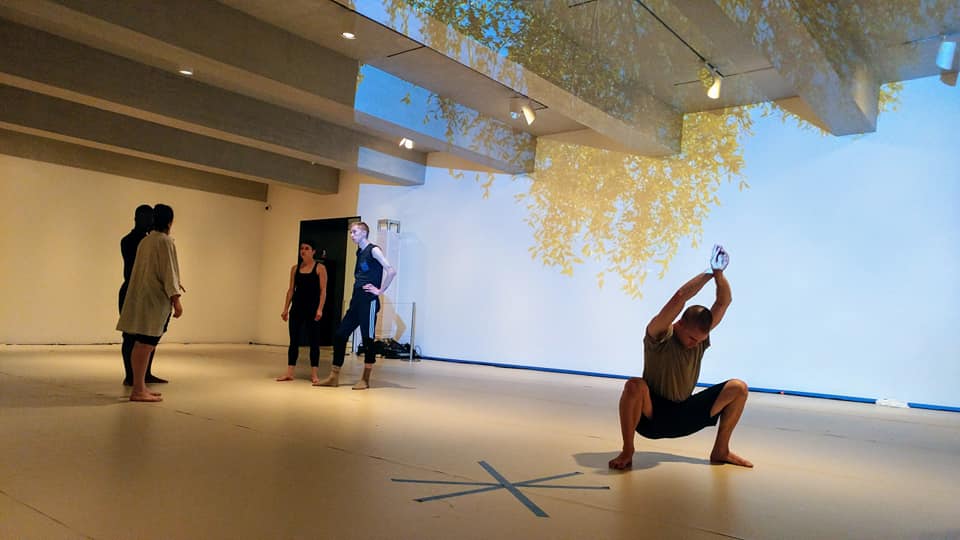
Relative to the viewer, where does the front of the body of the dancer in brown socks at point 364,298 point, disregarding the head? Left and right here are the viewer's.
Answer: facing the viewer and to the left of the viewer

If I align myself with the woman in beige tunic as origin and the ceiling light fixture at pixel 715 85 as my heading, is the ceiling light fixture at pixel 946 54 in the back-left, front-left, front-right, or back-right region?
front-right

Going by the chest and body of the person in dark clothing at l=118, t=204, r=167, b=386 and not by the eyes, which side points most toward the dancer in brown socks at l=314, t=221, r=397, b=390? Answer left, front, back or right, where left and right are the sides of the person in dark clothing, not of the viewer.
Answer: front

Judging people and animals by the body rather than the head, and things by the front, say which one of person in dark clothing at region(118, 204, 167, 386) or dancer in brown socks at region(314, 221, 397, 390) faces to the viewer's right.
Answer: the person in dark clothing

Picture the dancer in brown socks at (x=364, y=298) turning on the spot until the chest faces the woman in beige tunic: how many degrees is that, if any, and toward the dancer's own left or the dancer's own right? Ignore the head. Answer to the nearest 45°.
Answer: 0° — they already face them

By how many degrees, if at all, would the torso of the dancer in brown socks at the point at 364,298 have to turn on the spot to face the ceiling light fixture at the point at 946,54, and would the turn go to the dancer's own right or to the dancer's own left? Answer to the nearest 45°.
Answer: approximately 135° to the dancer's own left

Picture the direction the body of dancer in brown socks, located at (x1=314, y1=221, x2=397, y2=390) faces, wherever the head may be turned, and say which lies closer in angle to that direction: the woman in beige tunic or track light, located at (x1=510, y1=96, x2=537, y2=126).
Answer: the woman in beige tunic

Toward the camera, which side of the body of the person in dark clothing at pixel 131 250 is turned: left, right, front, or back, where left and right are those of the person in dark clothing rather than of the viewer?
right

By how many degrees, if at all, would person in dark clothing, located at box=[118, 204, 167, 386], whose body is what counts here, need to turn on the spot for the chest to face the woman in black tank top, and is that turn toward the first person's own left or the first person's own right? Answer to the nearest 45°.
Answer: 0° — they already face them

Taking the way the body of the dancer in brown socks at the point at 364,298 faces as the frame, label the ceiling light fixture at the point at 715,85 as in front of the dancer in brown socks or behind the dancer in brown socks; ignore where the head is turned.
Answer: behind
